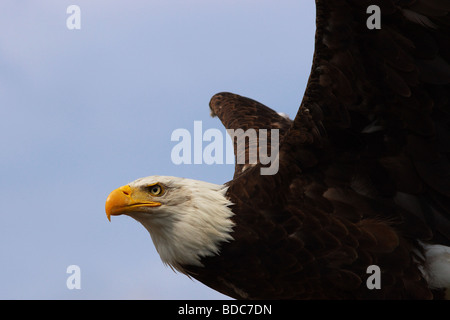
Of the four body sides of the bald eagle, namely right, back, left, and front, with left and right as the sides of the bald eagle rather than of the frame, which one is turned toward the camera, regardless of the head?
left
